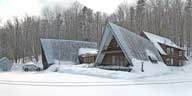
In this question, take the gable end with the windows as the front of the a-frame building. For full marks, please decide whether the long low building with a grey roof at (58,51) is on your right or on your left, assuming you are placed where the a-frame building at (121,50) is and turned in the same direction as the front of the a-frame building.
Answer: on your right

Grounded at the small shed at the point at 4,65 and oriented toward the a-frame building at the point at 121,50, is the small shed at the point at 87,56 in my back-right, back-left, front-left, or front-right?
front-left

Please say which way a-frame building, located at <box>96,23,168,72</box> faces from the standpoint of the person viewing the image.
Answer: facing the viewer and to the left of the viewer

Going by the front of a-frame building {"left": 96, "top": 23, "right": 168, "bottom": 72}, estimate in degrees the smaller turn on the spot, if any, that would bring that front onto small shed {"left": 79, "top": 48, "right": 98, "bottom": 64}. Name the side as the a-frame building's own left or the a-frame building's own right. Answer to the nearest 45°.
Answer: approximately 90° to the a-frame building's own right

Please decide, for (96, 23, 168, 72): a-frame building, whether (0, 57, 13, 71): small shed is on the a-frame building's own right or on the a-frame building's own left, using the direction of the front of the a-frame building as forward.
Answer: on the a-frame building's own right

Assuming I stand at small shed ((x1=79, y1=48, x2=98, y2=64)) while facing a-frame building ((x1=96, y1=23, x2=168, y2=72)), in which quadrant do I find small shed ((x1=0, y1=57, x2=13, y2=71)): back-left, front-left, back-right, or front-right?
back-right

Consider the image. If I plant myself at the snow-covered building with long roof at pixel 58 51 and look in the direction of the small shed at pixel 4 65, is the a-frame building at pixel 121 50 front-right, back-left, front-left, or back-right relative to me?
back-left
